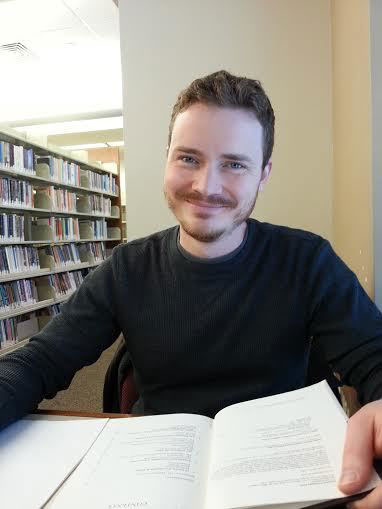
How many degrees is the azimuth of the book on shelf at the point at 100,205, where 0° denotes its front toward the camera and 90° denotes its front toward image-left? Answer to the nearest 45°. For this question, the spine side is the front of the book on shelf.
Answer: approximately 315°

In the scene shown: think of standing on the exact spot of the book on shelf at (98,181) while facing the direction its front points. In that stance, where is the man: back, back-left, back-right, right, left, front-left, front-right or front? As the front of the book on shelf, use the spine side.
front-right

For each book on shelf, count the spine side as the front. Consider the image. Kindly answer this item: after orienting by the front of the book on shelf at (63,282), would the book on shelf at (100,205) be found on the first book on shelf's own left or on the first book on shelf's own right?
on the first book on shelf's own left

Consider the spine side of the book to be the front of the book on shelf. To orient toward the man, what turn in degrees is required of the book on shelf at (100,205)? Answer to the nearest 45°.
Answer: approximately 45° to its right

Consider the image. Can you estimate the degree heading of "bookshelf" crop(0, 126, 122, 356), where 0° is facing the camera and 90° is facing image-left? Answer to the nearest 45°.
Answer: approximately 315°

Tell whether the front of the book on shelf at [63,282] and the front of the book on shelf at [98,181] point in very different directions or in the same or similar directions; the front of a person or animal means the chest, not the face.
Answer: same or similar directions

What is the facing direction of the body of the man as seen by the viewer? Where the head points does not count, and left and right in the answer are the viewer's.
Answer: facing the viewer

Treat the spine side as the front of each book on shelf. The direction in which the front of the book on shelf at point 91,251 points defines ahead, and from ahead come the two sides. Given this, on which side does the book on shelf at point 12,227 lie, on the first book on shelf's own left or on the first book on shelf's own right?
on the first book on shelf's own right

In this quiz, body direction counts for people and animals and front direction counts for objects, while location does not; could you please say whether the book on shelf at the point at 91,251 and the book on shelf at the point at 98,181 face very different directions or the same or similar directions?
same or similar directions

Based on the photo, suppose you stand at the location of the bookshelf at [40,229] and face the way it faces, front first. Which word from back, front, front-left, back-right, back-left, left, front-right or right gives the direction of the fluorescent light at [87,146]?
back-left

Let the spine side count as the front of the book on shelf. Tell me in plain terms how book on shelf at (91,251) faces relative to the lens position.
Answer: facing the viewer and to the right of the viewer

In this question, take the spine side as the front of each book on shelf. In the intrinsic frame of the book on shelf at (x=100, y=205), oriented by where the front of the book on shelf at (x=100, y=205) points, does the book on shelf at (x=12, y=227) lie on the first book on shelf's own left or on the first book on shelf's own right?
on the first book on shelf's own right

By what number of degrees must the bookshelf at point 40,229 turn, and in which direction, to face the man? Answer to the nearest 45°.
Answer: approximately 45° to its right

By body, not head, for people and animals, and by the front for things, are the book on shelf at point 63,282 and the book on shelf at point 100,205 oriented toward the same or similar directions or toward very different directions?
same or similar directions

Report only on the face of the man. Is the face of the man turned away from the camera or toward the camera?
toward the camera
